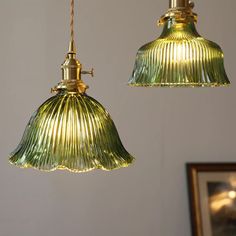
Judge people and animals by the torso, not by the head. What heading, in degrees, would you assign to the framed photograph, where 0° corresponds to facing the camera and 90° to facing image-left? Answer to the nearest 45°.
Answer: approximately 0°

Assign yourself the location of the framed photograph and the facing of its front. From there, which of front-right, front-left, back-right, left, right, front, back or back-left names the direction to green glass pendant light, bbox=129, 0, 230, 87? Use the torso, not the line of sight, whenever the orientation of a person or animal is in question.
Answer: front
